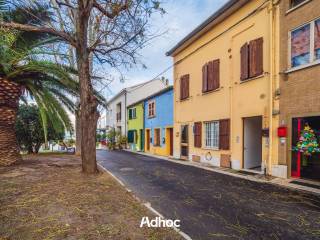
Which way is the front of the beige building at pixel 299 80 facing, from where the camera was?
facing the viewer and to the left of the viewer

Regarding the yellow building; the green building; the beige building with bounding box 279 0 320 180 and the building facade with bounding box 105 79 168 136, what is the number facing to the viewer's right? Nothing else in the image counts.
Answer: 0

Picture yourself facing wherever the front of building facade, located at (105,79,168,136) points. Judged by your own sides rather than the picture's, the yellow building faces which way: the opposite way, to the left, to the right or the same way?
the same way

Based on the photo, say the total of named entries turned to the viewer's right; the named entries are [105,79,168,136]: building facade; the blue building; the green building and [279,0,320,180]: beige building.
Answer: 0

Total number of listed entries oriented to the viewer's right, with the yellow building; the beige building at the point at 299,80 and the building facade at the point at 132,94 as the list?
0

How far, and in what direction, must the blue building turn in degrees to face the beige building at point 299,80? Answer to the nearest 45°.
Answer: approximately 45° to its left

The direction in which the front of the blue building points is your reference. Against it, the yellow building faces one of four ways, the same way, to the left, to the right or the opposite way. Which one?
the same way

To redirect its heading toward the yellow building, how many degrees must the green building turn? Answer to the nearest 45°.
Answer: approximately 45° to its left

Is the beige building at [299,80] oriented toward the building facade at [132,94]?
no

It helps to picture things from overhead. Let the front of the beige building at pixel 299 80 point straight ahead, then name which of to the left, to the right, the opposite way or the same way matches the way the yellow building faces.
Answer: the same way

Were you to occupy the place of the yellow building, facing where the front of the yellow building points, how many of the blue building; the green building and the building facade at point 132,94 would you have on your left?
0

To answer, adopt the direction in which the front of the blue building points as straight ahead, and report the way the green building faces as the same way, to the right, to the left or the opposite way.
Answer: the same way

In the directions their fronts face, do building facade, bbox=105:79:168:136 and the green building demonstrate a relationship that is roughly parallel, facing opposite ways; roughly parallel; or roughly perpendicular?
roughly parallel
